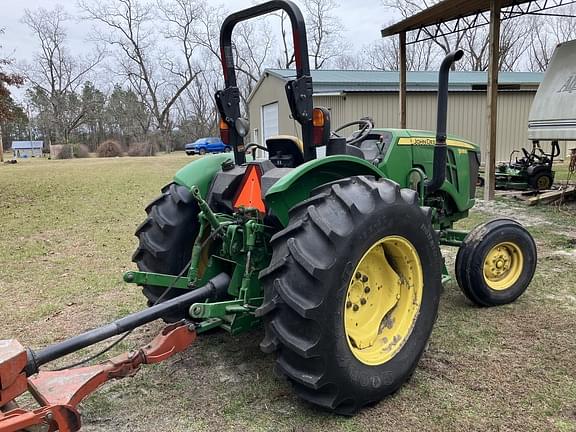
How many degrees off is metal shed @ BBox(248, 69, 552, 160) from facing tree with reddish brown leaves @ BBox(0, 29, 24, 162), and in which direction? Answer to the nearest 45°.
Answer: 0° — it already faces it

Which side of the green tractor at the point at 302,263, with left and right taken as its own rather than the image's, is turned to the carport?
front

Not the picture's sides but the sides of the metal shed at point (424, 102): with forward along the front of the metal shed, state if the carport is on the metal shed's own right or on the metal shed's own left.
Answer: on the metal shed's own left

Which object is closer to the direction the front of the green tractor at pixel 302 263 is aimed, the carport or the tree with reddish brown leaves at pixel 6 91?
the carport

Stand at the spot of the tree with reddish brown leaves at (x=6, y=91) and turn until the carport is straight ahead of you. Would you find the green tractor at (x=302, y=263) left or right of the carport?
right

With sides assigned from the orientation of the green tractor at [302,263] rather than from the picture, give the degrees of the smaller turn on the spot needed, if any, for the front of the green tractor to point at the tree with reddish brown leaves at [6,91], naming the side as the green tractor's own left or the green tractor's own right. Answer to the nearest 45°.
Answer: approximately 90° to the green tractor's own left

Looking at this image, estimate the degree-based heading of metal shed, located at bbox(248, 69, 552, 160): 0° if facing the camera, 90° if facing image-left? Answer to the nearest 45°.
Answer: approximately 45°

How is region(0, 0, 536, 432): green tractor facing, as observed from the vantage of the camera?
facing away from the viewer and to the right of the viewer
